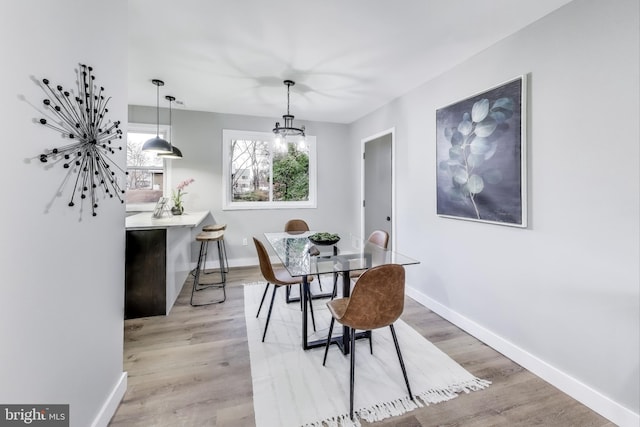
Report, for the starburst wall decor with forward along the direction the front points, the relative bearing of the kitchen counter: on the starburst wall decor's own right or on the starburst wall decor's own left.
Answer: on the starburst wall decor's own left

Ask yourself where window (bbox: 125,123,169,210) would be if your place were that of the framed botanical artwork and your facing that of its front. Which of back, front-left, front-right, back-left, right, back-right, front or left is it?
front-right

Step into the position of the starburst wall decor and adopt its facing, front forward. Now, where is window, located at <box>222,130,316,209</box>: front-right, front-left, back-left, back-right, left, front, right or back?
left

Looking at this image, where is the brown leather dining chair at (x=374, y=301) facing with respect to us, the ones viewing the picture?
facing away from the viewer and to the left of the viewer

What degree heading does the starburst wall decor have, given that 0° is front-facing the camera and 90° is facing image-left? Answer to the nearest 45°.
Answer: approximately 315°

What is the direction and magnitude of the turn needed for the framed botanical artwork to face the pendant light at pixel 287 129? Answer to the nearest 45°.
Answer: approximately 45° to its right

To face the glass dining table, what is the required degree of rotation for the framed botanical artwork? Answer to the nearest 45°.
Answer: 0° — it already faces it

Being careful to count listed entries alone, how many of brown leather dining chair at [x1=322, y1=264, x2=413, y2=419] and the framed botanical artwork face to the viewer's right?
0

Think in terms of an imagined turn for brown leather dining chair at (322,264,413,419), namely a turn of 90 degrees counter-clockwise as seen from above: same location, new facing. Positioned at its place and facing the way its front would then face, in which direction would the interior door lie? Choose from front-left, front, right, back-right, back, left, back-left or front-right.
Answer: back-right

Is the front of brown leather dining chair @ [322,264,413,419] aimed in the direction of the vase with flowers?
yes

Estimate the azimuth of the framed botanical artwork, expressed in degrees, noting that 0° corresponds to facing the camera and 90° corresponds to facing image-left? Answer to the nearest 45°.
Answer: approximately 45°
